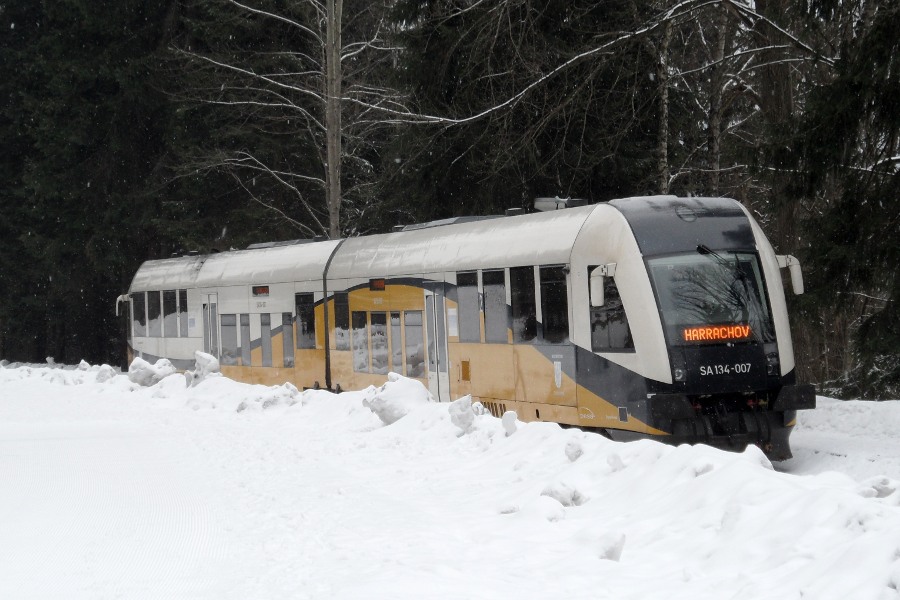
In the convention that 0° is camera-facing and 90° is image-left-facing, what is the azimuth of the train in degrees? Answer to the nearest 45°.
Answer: approximately 315°

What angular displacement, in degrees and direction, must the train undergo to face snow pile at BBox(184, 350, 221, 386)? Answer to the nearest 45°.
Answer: approximately 180°

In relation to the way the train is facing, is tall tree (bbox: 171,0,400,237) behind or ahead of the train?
behind

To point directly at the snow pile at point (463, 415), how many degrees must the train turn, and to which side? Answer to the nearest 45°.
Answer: approximately 90° to its right

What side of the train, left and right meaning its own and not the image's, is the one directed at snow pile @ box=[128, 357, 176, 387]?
back

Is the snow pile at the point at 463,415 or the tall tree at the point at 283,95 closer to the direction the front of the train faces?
the snow pile
